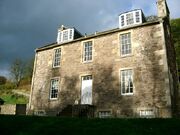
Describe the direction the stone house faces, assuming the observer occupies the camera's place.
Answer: facing the viewer and to the left of the viewer
